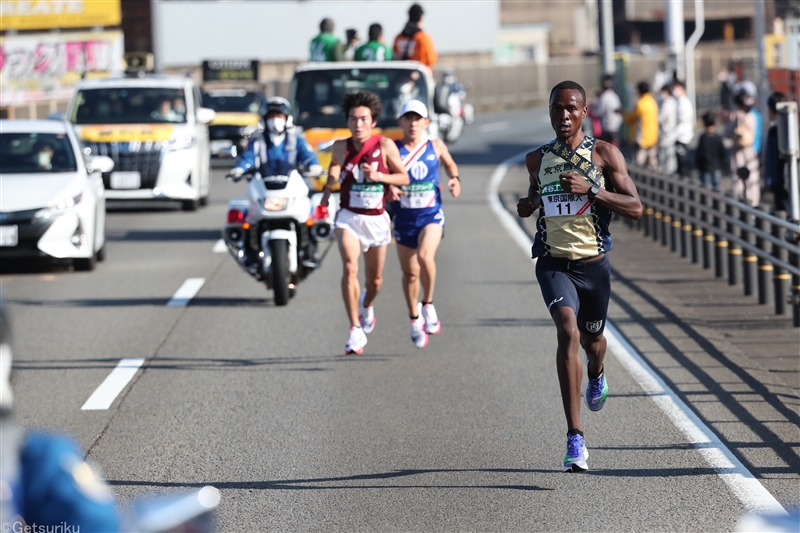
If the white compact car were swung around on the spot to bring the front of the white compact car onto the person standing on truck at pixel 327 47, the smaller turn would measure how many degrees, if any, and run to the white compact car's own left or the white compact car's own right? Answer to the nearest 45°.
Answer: approximately 135° to the white compact car's own left

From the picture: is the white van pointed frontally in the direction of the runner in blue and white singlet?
yes

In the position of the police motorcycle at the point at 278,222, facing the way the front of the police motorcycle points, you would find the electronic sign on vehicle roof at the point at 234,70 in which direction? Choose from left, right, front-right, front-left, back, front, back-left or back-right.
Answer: back

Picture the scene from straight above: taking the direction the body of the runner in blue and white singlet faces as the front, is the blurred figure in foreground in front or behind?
in front

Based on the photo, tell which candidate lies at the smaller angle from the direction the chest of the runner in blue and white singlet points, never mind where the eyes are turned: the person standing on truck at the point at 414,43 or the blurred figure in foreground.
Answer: the blurred figure in foreground

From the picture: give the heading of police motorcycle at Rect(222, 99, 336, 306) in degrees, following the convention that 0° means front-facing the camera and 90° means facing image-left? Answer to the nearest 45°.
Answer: approximately 0°

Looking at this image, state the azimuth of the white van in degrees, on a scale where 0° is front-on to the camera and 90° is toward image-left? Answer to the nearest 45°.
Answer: approximately 0°

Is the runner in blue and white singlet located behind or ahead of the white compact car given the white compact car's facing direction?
ahead

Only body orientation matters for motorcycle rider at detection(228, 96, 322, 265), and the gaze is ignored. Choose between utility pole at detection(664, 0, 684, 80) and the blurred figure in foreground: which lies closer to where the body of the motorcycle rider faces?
the blurred figure in foreground
